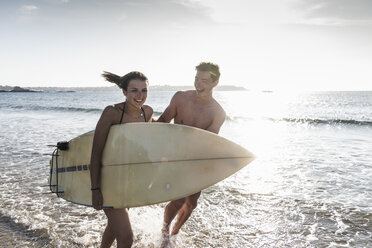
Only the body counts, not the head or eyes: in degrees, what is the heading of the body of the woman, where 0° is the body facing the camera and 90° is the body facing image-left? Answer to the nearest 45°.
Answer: approximately 315°

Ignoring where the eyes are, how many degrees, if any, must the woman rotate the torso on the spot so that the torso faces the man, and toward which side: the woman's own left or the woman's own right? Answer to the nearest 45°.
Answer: approximately 90° to the woman's own left

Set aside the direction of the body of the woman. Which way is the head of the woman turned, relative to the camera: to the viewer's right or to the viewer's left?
to the viewer's right
